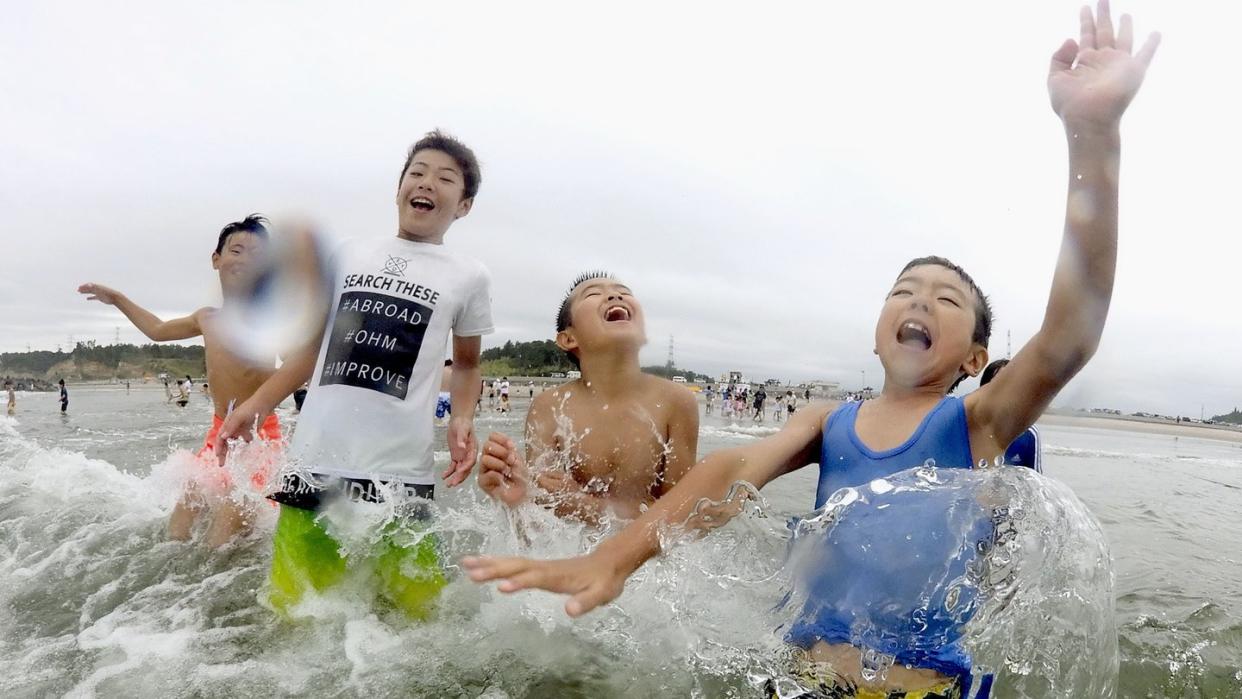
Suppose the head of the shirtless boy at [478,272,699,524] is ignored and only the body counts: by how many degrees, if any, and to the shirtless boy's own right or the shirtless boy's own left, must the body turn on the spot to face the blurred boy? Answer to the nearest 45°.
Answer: approximately 135° to the shirtless boy's own right

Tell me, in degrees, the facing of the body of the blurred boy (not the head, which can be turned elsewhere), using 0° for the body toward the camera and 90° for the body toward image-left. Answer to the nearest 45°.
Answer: approximately 0°

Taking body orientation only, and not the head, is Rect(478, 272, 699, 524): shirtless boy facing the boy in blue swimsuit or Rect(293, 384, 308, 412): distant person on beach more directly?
the boy in blue swimsuit

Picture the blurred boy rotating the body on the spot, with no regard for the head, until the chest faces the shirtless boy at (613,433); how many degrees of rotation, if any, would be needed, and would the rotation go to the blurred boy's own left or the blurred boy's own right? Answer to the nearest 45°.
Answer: approximately 45° to the blurred boy's own left

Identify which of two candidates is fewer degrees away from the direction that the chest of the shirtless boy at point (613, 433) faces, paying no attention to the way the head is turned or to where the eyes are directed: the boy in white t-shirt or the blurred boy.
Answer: the boy in white t-shirt

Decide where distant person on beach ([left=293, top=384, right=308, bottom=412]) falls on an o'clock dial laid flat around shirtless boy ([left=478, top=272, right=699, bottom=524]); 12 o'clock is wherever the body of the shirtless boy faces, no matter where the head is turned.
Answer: The distant person on beach is roughly at 5 o'clock from the shirtless boy.

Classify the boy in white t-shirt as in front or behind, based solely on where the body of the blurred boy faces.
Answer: in front

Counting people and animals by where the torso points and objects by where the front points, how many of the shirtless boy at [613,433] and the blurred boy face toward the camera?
2

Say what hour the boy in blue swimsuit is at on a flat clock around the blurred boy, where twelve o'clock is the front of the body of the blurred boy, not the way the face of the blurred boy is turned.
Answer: The boy in blue swimsuit is roughly at 11 o'clock from the blurred boy.

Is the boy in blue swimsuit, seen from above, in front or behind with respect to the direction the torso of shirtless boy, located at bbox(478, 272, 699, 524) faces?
in front

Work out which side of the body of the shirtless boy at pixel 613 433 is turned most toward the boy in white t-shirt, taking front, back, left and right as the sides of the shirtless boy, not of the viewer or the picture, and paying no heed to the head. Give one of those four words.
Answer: right

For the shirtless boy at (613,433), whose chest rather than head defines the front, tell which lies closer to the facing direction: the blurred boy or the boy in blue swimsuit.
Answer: the boy in blue swimsuit
